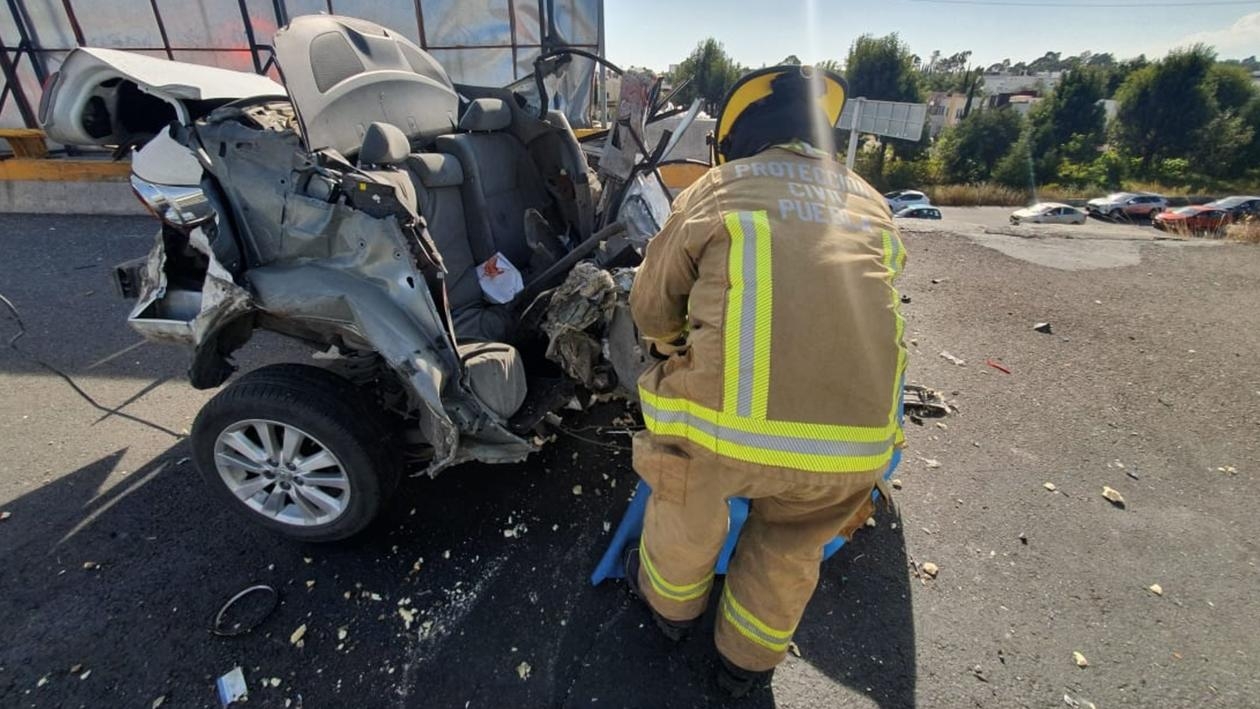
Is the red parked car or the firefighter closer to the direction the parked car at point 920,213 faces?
the firefighter

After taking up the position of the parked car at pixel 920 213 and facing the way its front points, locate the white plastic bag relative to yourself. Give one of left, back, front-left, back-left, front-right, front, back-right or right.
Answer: left

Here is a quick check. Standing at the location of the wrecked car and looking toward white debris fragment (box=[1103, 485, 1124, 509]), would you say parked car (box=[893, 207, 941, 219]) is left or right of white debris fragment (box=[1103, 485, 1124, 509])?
left

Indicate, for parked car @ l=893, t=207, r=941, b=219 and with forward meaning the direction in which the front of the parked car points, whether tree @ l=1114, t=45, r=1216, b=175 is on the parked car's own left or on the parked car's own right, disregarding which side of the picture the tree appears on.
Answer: on the parked car's own right

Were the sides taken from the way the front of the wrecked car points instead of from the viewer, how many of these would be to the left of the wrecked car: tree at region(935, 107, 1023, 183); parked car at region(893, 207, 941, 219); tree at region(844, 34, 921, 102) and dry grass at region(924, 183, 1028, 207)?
4

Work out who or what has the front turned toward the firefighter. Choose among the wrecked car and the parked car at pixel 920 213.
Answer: the wrecked car

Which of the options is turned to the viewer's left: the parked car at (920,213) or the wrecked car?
the parked car

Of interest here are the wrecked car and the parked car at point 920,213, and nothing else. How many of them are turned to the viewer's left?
1

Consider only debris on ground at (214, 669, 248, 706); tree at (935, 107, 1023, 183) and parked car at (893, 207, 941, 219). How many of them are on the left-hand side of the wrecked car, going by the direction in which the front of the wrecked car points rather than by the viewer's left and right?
2

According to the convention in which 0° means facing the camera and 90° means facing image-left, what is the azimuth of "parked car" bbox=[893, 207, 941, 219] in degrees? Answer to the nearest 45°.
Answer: approximately 90°

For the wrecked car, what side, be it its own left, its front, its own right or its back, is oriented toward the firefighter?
front

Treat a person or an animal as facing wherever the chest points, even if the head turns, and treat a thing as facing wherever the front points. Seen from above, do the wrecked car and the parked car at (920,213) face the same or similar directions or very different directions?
very different directions

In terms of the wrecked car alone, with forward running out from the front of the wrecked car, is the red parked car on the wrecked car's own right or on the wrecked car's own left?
on the wrecked car's own left

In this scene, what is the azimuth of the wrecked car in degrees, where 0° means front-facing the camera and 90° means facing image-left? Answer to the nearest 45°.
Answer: approximately 315°
